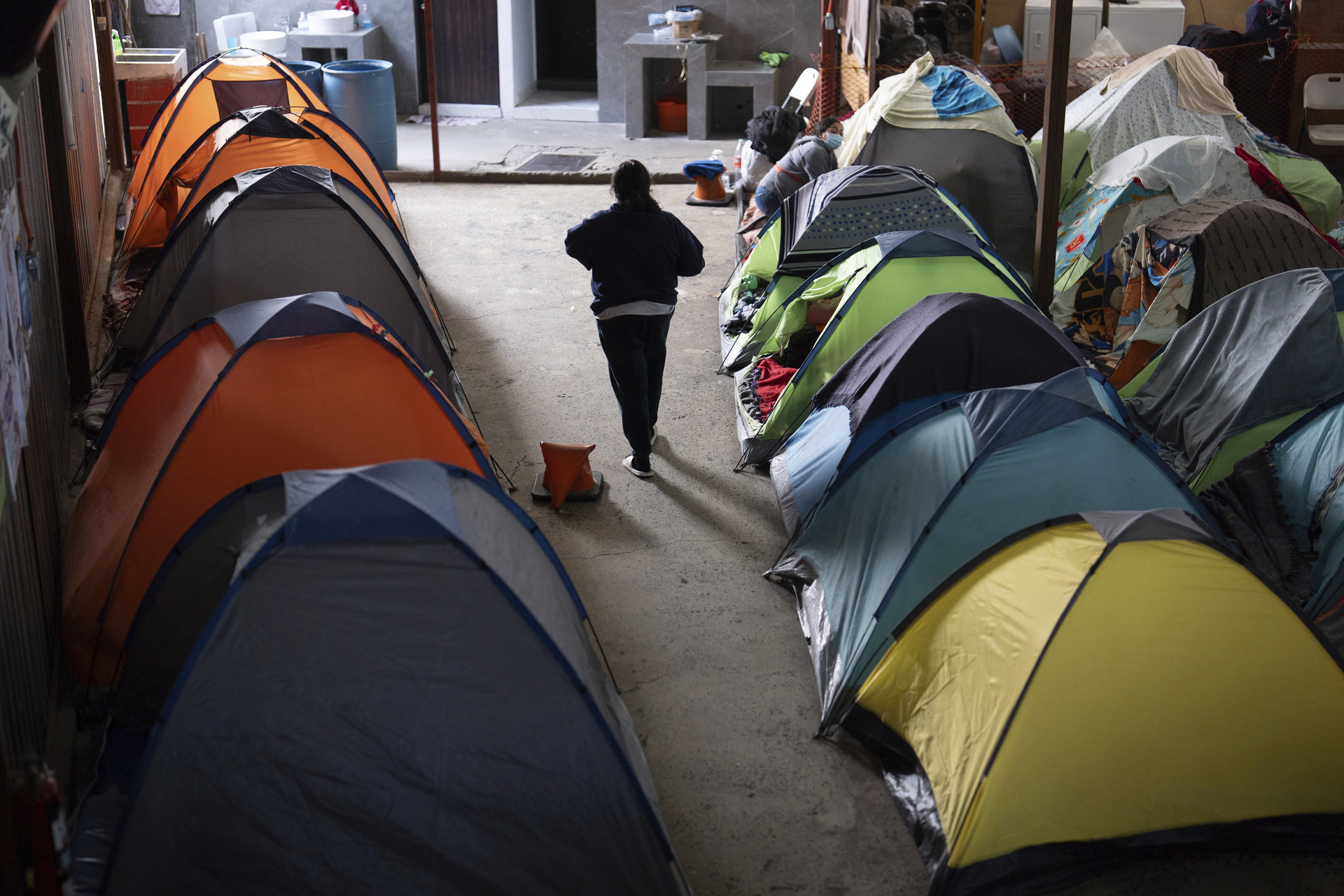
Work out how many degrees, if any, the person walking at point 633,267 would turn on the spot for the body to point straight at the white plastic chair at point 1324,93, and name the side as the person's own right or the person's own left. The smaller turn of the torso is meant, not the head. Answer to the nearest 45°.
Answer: approximately 45° to the person's own right

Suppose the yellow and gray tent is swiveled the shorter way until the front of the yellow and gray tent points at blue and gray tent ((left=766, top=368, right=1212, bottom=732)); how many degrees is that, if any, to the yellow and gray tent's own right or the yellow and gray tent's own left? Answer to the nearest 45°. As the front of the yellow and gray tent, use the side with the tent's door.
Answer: approximately 45° to the yellow and gray tent's own right

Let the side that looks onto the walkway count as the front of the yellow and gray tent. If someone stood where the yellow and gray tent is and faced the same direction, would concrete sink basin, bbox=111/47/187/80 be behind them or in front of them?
in front

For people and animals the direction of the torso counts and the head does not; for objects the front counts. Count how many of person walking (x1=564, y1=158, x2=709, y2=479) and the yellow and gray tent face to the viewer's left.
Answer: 1

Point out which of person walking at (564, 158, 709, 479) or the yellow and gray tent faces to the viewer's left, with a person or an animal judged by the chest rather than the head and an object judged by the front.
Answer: the yellow and gray tent

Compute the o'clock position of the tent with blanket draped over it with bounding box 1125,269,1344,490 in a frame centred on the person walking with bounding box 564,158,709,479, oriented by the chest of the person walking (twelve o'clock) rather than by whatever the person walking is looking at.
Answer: The tent with blanket draped over it is roughly at 3 o'clock from the person walking.

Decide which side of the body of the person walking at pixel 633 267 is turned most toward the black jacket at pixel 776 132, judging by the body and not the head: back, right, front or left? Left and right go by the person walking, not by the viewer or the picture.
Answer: front

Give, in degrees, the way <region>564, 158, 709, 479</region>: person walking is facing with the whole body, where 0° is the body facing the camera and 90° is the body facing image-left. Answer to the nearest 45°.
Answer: approximately 180°

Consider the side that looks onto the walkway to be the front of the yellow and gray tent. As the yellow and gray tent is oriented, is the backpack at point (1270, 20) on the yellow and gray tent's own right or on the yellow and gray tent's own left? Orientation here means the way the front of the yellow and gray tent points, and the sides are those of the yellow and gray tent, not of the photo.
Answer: on the yellow and gray tent's own right

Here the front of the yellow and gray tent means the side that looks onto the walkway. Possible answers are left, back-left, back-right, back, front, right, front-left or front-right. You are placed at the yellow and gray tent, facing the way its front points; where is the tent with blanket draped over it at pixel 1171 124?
right

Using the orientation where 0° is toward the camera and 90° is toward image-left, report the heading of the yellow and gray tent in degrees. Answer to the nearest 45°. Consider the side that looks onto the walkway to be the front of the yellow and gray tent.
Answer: approximately 90°

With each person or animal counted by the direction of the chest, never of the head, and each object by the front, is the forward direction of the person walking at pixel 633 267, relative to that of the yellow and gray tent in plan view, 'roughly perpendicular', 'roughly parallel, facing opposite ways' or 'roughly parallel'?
roughly perpendicular
